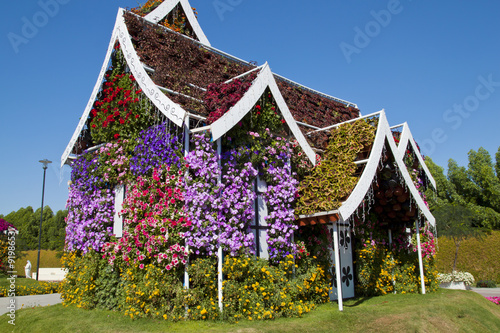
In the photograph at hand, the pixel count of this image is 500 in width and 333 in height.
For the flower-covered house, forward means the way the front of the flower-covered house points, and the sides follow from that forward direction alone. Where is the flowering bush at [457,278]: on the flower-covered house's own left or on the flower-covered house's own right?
on the flower-covered house's own left

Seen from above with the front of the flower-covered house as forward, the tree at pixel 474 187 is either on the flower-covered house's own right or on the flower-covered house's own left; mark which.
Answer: on the flower-covered house's own left

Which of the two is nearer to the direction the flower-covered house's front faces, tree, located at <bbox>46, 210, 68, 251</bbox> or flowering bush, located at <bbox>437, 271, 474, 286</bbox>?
the flowering bush

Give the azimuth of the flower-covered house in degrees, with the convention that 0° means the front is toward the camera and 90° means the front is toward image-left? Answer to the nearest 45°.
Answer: approximately 315°

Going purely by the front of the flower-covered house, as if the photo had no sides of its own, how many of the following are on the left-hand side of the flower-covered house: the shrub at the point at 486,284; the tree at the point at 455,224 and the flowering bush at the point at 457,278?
3

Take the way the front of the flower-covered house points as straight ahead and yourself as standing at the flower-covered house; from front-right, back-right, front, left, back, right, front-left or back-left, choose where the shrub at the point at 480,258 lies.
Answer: left

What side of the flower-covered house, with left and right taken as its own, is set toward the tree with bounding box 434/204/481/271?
left

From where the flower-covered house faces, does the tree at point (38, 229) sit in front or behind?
behind

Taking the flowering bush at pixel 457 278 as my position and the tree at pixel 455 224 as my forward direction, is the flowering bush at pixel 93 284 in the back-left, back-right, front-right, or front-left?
back-left

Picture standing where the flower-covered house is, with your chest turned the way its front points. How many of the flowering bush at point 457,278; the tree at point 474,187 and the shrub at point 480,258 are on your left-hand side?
3

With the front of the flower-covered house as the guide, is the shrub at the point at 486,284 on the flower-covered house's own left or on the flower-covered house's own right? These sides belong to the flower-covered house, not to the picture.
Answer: on the flower-covered house's own left
